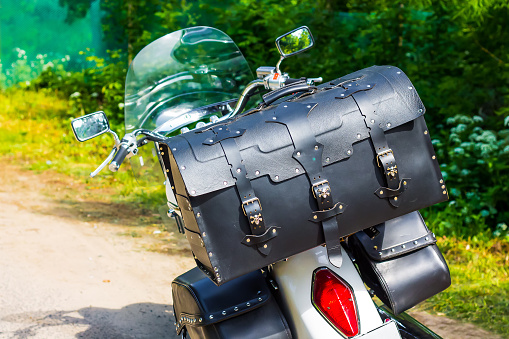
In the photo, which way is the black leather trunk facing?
toward the camera

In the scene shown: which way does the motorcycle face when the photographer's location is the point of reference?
facing away from the viewer and to the left of the viewer
